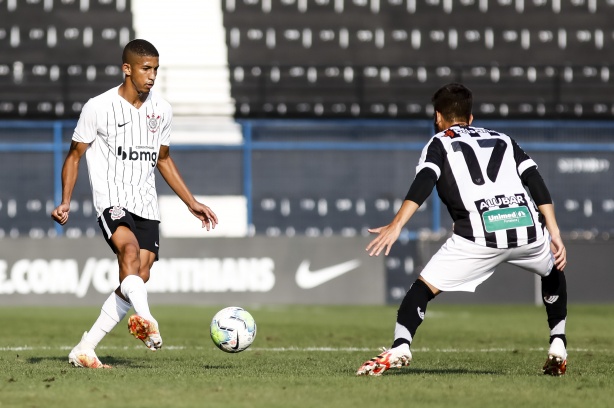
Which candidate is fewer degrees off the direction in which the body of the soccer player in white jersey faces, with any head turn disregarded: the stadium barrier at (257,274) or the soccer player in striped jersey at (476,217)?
the soccer player in striped jersey

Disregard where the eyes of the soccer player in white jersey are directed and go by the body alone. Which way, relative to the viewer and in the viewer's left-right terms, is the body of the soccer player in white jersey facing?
facing the viewer and to the right of the viewer

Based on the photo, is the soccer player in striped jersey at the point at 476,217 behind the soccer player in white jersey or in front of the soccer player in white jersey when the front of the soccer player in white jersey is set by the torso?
in front

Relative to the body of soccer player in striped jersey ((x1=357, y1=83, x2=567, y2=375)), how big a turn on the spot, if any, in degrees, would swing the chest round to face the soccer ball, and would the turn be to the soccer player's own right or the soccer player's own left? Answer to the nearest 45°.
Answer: approximately 45° to the soccer player's own left

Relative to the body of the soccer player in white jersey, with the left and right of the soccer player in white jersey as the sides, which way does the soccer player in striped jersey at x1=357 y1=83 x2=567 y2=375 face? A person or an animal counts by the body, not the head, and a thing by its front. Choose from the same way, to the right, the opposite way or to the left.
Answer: the opposite way

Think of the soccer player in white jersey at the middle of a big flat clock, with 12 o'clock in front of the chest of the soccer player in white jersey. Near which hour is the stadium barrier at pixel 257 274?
The stadium barrier is roughly at 8 o'clock from the soccer player in white jersey.

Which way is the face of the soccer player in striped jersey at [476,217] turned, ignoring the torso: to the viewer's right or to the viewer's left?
to the viewer's left

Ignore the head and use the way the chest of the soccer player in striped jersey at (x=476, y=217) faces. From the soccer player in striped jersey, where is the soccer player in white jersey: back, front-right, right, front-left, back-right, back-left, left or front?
front-left

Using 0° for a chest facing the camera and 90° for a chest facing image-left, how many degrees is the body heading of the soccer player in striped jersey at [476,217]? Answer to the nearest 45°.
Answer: approximately 135°
